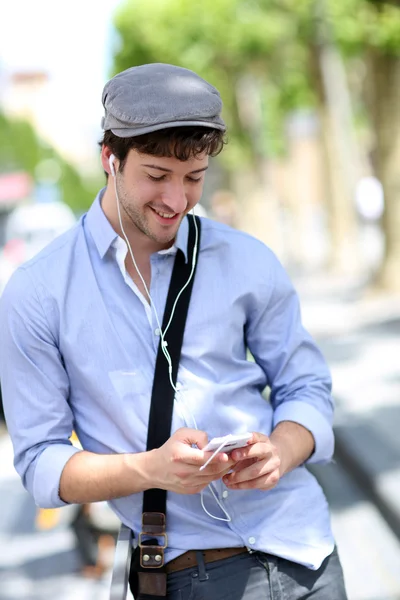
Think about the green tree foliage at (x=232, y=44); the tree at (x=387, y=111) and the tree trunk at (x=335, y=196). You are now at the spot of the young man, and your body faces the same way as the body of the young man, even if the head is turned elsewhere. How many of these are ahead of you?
0

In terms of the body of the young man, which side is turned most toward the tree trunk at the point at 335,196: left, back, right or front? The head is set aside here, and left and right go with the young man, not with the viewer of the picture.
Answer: back

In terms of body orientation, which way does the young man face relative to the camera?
toward the camera

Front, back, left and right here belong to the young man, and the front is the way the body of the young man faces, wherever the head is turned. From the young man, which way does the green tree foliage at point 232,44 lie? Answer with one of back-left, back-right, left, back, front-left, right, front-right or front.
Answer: back

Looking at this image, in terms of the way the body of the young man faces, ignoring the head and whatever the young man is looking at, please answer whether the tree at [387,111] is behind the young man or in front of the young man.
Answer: behind
